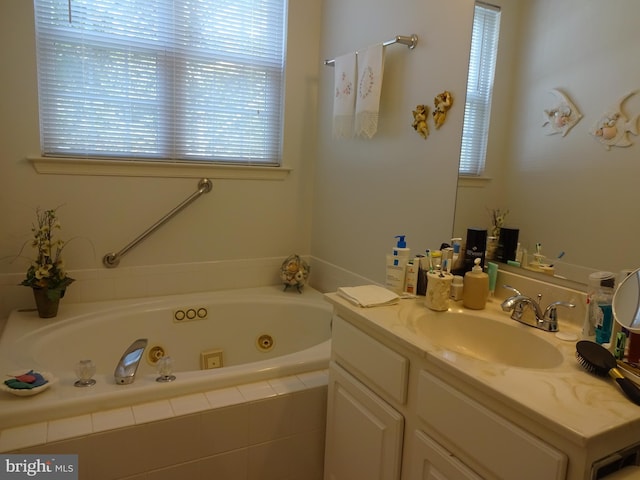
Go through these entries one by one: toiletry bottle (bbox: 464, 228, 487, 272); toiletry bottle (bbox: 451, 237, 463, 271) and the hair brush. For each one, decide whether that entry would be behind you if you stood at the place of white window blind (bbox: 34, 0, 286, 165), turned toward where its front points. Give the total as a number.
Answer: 0

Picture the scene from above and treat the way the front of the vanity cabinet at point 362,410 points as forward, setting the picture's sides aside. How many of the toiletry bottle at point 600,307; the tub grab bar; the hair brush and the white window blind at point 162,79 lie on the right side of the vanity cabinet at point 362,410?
2

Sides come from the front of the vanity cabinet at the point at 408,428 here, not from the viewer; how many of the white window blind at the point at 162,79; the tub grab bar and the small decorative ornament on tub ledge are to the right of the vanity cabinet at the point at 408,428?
3

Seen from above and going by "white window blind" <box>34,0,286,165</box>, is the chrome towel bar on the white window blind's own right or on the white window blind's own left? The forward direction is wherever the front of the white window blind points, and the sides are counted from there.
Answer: on the white window blind's own left

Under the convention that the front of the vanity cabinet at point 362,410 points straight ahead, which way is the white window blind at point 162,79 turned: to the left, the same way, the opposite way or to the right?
to the left

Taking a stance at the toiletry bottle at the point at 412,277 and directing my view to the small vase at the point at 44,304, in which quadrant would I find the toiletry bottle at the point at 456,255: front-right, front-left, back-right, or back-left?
back-right

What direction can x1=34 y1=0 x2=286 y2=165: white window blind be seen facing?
toward the camera

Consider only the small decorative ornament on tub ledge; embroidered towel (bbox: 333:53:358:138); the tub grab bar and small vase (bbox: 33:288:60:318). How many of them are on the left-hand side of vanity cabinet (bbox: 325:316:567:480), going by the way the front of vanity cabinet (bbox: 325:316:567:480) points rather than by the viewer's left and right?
0

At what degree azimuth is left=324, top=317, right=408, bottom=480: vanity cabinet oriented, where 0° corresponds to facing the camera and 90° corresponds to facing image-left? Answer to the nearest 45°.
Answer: approximately 45°

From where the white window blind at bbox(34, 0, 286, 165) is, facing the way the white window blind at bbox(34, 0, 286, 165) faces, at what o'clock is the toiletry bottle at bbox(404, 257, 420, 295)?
The toiletry bottle is roughly at 11 o'clock from the white window blind.

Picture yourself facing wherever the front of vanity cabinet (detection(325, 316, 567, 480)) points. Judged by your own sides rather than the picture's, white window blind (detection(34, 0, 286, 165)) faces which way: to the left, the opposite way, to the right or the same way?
to the left

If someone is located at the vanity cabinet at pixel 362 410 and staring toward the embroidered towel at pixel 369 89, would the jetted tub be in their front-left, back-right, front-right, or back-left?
front-left

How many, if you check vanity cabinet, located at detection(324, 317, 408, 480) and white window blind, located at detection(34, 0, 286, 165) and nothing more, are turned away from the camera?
0

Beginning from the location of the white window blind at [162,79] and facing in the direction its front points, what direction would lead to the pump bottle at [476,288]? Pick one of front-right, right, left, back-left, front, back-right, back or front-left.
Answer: front-left

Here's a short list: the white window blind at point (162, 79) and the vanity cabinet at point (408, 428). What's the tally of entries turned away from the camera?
0

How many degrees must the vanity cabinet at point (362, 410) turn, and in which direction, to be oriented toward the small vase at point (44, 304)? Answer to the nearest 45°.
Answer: approximately 45° to its right
